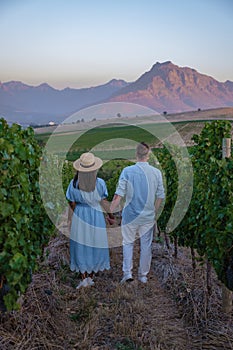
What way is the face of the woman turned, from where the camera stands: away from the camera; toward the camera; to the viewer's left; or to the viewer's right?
away from the camera

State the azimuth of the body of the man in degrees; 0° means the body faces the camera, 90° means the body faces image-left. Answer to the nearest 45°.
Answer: approximately 180°

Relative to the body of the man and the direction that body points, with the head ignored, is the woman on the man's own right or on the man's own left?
on the man's own left
